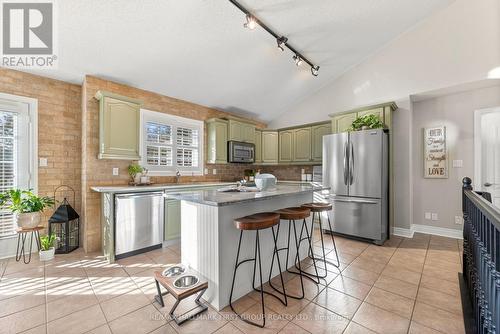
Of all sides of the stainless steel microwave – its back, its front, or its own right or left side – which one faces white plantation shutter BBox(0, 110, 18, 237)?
right

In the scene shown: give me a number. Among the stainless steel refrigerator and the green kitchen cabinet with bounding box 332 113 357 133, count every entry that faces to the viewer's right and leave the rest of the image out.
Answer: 0

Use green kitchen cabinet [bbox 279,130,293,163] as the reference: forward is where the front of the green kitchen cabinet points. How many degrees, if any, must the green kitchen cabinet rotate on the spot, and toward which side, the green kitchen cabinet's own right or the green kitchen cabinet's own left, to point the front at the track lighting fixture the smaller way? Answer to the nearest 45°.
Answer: approximately 45° to the green kitchen cabinet's own left

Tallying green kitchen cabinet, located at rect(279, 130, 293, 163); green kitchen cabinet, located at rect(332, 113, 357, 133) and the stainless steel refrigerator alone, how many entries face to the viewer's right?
0

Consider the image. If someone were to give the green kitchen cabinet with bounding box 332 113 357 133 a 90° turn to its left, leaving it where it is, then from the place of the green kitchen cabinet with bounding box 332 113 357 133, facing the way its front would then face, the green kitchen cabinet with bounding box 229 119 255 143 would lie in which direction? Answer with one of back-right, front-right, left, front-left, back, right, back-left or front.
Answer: back-right

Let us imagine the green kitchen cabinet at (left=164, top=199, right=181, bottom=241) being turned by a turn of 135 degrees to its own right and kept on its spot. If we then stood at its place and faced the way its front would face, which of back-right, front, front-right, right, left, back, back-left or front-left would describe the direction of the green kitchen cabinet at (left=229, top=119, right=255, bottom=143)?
back-right

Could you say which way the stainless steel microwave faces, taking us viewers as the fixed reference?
facing the viewer and to the right of the viewer

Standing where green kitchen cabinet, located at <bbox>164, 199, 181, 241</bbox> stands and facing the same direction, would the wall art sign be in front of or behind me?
in front

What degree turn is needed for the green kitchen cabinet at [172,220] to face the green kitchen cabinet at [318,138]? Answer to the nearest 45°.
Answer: approximately 45° to its left

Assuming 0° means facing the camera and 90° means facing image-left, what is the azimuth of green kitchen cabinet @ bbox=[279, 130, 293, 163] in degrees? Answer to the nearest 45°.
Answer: approximately 45°

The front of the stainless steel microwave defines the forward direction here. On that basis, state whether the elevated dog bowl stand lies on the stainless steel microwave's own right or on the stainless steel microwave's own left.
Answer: on the stainless steel microwave's own right
